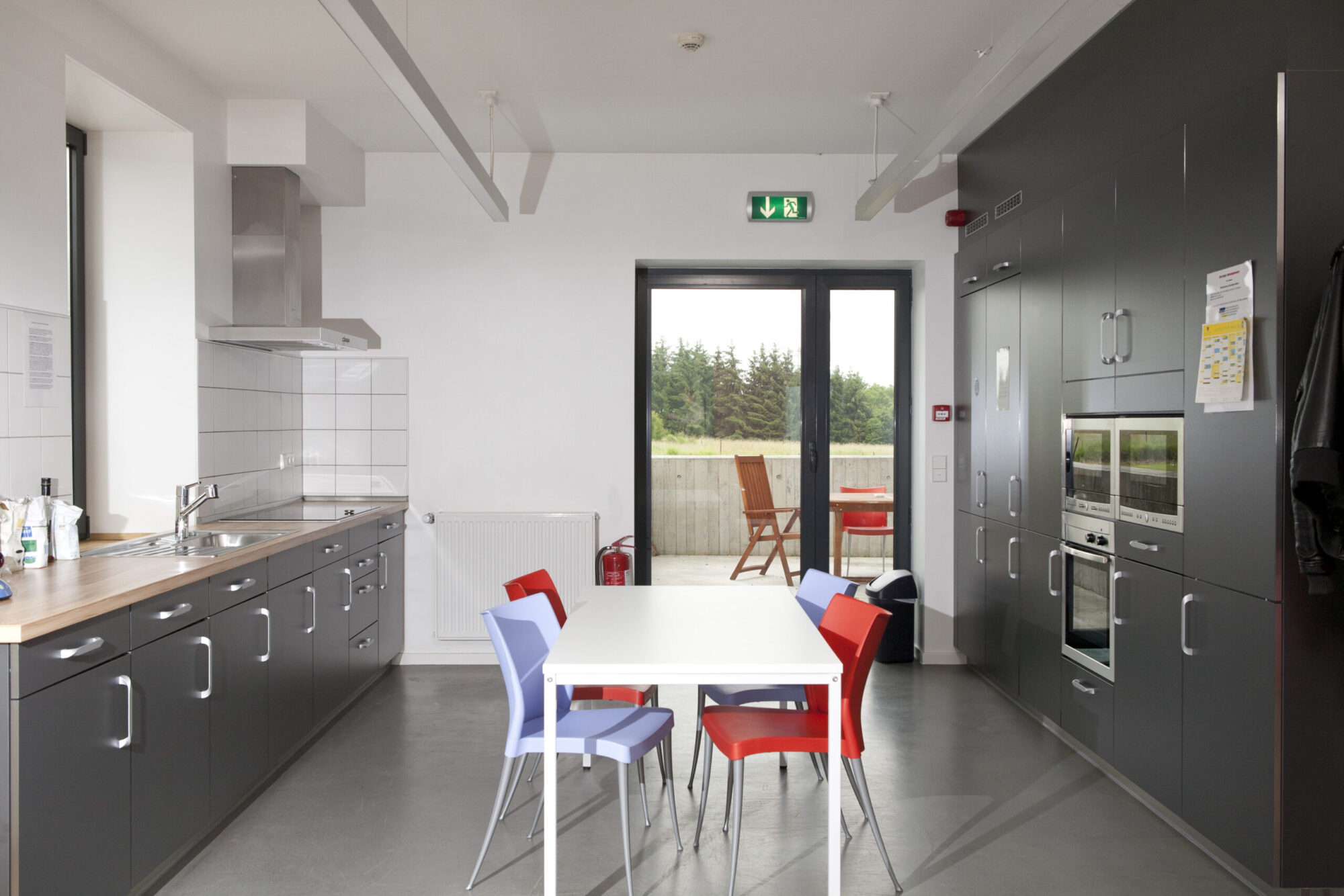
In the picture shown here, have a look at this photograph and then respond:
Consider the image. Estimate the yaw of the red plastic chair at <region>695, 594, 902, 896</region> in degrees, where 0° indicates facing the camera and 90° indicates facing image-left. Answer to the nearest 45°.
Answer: approximately 90°

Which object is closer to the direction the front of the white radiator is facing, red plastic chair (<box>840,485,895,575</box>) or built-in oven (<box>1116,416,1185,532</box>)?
the built-in oven

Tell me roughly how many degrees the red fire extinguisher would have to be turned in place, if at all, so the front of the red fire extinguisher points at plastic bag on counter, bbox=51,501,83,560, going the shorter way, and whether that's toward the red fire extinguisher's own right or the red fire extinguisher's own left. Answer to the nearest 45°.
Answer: approximately 45° to the red fire extinguisher's own right

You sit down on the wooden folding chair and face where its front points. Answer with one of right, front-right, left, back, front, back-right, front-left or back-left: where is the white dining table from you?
front-right

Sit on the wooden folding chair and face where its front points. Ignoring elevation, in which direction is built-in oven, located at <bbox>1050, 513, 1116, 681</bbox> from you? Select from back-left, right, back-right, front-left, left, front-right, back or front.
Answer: front

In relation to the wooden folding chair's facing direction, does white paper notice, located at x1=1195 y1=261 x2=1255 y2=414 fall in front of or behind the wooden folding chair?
in front

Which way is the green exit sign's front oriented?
toward the camera

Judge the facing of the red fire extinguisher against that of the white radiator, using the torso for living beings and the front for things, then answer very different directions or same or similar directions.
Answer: same or similar directions

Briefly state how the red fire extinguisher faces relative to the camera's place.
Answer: facing the viewer

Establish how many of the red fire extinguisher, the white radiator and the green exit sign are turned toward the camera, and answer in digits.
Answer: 3

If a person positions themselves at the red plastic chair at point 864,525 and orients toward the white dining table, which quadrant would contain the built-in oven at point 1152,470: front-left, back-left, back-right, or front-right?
front-left
